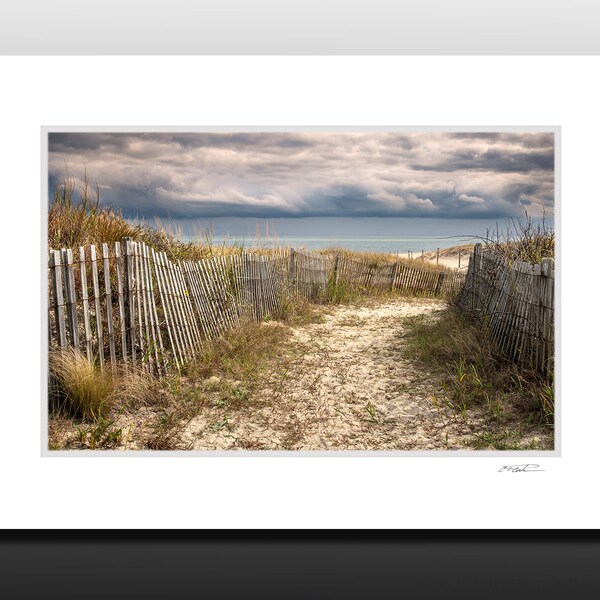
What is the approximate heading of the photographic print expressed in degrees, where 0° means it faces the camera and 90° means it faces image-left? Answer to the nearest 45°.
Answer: approximately 0°
